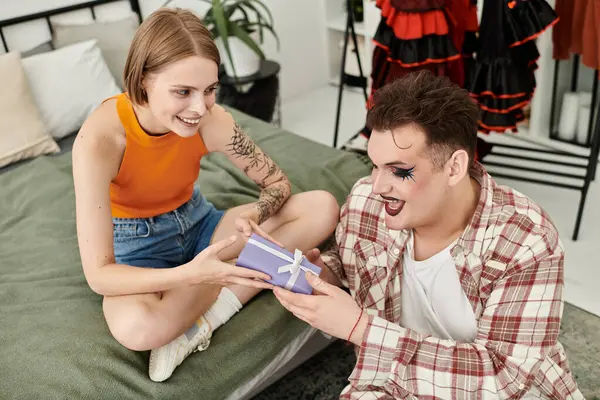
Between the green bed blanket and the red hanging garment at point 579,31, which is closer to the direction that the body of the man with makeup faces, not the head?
the green bed blanket

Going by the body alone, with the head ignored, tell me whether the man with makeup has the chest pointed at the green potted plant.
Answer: no

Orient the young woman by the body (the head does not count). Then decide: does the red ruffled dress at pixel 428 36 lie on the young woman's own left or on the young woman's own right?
on the young woman's own left

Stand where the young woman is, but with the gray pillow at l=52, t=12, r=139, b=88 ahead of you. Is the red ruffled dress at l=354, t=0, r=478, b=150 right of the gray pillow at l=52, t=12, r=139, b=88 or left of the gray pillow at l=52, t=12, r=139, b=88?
right

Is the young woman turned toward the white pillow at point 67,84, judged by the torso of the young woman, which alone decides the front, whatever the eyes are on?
no

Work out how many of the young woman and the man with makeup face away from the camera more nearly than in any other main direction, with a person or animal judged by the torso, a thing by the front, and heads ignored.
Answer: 0

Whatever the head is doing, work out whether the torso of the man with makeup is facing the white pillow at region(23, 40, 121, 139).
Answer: no

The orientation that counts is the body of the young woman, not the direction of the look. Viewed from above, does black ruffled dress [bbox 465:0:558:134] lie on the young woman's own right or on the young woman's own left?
on the young woman's own left

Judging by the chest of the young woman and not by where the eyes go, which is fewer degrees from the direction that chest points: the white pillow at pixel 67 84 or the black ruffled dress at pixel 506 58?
the black ruffled dress

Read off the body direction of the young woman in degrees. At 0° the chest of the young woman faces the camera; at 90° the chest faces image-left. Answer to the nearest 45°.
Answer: approximately 315°

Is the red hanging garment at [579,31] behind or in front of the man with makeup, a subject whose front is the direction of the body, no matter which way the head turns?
behind

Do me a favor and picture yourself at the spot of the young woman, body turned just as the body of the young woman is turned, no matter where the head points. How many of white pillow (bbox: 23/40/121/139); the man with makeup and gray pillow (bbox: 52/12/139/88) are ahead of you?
1

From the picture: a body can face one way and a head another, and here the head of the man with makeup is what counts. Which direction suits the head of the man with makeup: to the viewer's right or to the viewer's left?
to the viewer's left

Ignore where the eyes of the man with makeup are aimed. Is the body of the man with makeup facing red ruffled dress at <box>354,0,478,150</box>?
no

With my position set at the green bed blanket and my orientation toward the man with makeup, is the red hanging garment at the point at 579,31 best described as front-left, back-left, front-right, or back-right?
front-left

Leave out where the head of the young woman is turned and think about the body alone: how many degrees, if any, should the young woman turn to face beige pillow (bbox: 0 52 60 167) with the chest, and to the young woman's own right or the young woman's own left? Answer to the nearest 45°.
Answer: approximately 180°

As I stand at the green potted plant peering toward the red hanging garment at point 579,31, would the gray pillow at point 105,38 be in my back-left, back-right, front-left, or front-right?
back-right
